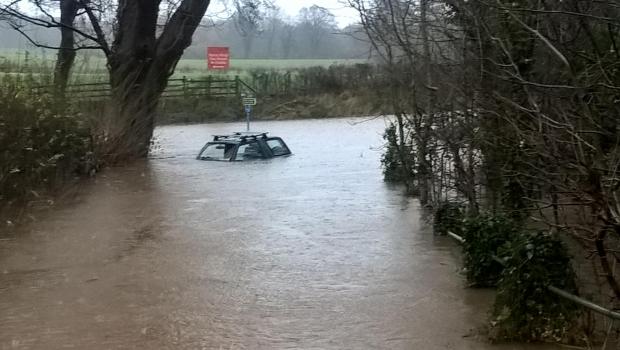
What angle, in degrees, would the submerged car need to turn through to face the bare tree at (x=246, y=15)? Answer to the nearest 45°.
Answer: approximately 135° to its right

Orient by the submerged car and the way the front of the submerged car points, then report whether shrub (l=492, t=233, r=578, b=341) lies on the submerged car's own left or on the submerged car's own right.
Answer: on the submerged car's own left

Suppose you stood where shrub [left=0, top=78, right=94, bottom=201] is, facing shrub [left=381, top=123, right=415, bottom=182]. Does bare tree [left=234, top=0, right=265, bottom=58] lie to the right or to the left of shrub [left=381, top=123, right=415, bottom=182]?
left

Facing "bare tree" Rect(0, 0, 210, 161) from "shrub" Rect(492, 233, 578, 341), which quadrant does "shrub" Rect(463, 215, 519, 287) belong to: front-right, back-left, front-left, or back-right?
front-right

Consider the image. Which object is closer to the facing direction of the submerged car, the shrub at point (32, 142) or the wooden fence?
the shrub

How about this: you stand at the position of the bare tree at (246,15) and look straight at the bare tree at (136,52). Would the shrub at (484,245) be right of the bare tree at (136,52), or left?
left

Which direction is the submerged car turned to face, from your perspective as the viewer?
facing the viewer and to the left of the viewer

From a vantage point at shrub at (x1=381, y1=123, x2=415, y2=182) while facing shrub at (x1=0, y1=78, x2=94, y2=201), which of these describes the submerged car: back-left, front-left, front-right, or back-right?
front-right

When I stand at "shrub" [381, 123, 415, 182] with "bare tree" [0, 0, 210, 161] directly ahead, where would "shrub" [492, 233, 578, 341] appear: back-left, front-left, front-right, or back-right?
back-left

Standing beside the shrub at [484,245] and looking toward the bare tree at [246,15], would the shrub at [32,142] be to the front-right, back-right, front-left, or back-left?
front-left

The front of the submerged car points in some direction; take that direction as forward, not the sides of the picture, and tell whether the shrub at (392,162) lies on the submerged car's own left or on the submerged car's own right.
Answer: on the submerged car's own left

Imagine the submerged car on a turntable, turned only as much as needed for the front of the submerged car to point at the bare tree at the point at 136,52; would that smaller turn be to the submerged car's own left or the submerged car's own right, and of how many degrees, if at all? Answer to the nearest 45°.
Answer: approximately 45° to the submerged car's own right

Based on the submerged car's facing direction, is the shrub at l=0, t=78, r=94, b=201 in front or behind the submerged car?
in front
